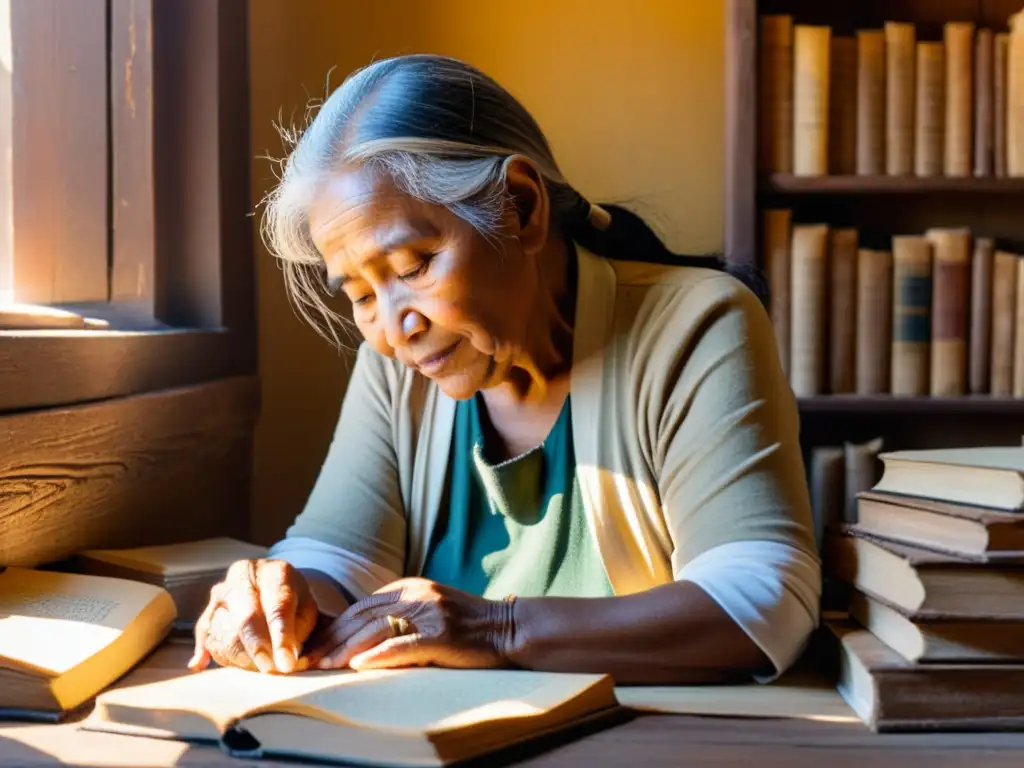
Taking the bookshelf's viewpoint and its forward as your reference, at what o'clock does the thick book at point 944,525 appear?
The thick book is roughly at 12 o'clock from the bookshelf.

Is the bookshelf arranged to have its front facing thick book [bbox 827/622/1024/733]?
yes

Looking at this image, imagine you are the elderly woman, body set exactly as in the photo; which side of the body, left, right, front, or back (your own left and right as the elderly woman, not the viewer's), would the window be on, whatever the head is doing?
right
